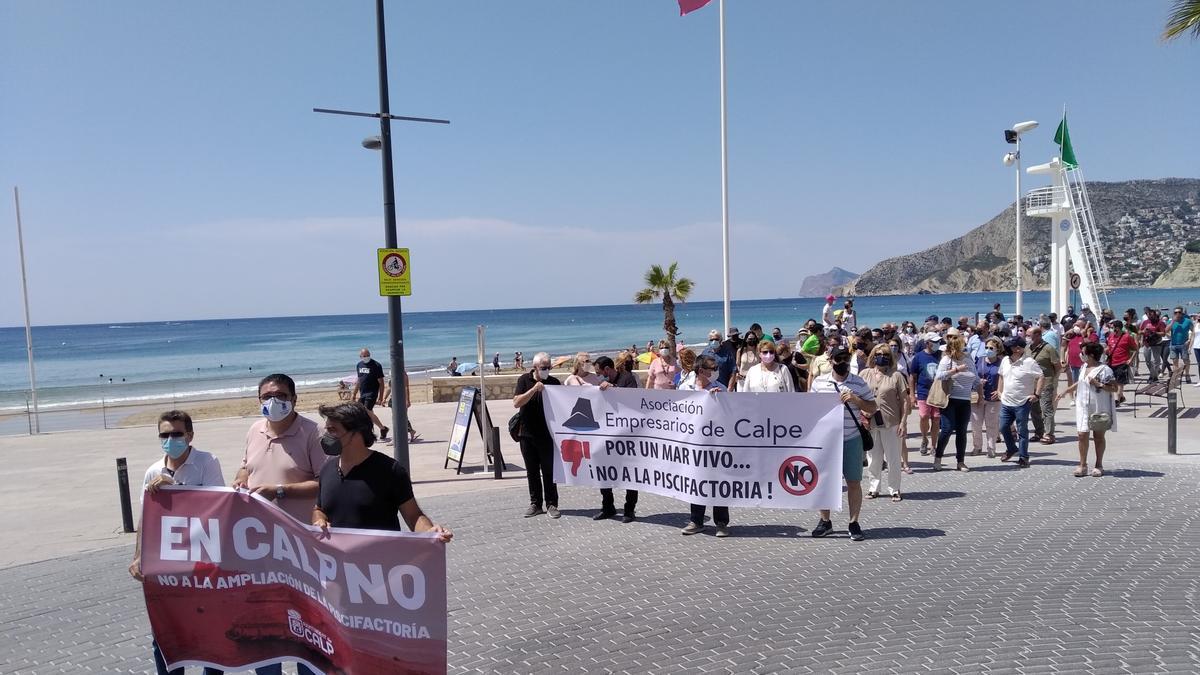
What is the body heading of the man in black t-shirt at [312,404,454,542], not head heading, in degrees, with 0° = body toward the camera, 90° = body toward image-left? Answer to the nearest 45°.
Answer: approximately 45°

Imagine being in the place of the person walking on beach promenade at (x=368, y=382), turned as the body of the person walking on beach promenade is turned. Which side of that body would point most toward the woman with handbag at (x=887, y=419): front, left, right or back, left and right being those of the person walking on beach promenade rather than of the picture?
left

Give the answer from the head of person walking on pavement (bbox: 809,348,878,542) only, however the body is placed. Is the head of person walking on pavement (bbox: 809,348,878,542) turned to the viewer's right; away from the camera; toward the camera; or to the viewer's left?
toward the camera

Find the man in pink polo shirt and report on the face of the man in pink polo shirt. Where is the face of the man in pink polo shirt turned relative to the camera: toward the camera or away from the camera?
toward the camera

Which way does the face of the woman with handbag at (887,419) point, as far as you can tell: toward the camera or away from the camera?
toward the camera

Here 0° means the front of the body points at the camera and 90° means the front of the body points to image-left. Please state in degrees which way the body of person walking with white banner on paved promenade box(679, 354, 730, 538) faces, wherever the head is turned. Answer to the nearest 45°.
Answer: approximately 0°

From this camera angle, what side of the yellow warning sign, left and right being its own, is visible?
front

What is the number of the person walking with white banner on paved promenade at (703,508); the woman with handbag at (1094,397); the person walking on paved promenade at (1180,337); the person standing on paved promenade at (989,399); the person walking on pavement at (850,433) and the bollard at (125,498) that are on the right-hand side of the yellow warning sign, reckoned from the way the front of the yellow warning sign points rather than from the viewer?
1

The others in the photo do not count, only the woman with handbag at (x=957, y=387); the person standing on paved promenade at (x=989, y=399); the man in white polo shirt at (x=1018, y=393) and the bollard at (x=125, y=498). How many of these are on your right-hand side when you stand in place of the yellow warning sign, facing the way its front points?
1

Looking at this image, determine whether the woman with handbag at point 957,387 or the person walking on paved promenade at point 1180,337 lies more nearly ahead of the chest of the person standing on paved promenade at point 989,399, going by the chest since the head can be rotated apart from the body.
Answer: the woman with handbag

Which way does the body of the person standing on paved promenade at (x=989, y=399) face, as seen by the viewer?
toward the camera

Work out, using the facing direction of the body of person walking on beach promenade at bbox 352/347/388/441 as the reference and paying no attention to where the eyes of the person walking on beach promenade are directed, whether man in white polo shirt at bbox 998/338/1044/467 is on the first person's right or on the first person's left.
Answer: on the first person's left

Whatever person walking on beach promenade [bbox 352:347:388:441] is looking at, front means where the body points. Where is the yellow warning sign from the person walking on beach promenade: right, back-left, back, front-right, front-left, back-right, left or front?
front-left

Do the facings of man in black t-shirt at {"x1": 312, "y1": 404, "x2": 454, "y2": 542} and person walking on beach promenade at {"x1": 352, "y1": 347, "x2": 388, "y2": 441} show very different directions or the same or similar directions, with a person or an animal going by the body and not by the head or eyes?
same or similar directions

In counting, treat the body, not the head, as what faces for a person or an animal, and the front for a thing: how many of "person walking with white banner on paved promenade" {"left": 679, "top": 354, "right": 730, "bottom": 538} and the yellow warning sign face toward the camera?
2

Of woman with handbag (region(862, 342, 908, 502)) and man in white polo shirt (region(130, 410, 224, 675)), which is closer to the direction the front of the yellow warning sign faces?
the man in white polo shirt

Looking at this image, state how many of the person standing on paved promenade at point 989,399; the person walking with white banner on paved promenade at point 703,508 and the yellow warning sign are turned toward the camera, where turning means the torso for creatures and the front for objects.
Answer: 3
